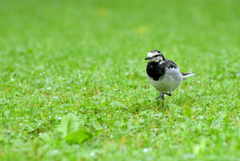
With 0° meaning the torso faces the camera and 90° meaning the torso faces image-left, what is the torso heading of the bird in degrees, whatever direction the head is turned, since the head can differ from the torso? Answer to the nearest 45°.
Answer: approximately 45°
